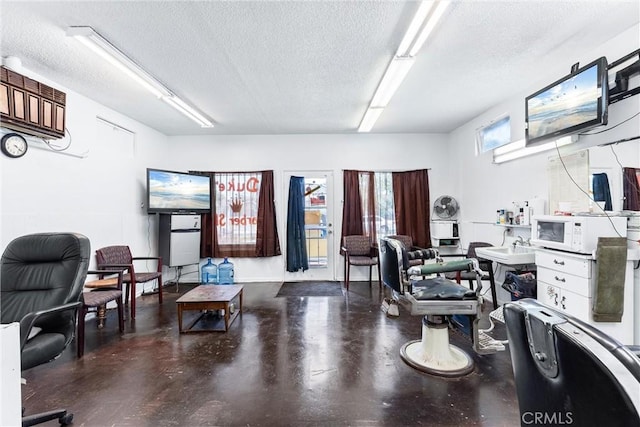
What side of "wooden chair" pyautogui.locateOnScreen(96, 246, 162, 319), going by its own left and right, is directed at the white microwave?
front

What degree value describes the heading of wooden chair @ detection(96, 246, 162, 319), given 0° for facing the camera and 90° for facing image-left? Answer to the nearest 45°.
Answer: approximately 315°

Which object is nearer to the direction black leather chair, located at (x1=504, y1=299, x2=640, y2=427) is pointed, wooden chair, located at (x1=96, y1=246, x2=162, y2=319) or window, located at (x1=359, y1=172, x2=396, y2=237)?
the window

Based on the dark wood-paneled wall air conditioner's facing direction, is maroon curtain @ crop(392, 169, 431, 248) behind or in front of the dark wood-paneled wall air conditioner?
in front

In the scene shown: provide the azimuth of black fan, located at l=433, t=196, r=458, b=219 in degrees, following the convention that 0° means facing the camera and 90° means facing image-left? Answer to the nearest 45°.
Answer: approximately 0°

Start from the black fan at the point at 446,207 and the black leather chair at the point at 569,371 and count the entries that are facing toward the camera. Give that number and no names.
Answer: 1

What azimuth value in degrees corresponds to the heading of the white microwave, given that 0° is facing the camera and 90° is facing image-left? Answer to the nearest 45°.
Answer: approximately 45°

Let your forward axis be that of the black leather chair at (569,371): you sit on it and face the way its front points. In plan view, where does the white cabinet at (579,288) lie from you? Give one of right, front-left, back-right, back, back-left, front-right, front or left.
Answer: front-left

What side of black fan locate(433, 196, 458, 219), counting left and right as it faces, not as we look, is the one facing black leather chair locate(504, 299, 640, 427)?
front

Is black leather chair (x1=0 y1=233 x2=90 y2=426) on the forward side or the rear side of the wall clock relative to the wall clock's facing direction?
on the forward side
